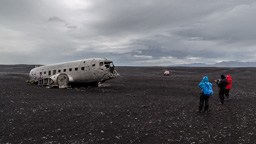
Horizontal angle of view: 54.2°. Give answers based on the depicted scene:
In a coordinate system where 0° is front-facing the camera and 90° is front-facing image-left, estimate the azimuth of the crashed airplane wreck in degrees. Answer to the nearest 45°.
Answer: approximately 315°
